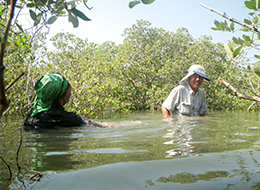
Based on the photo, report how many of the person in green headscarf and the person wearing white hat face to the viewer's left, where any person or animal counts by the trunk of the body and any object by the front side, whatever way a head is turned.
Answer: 0

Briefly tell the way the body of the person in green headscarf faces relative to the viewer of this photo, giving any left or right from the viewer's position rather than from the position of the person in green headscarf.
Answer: facing away from the viewer and to the right of the viewer

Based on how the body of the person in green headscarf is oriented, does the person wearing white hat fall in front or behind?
in front

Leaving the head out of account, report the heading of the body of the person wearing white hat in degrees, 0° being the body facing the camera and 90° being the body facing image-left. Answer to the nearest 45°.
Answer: approximately 315°

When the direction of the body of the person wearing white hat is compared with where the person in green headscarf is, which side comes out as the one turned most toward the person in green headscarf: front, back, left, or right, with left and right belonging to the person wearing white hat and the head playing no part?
right

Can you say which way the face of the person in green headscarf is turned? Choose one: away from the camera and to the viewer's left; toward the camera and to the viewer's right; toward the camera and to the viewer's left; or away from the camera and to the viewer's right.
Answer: away from the camera and to the viewer's right
